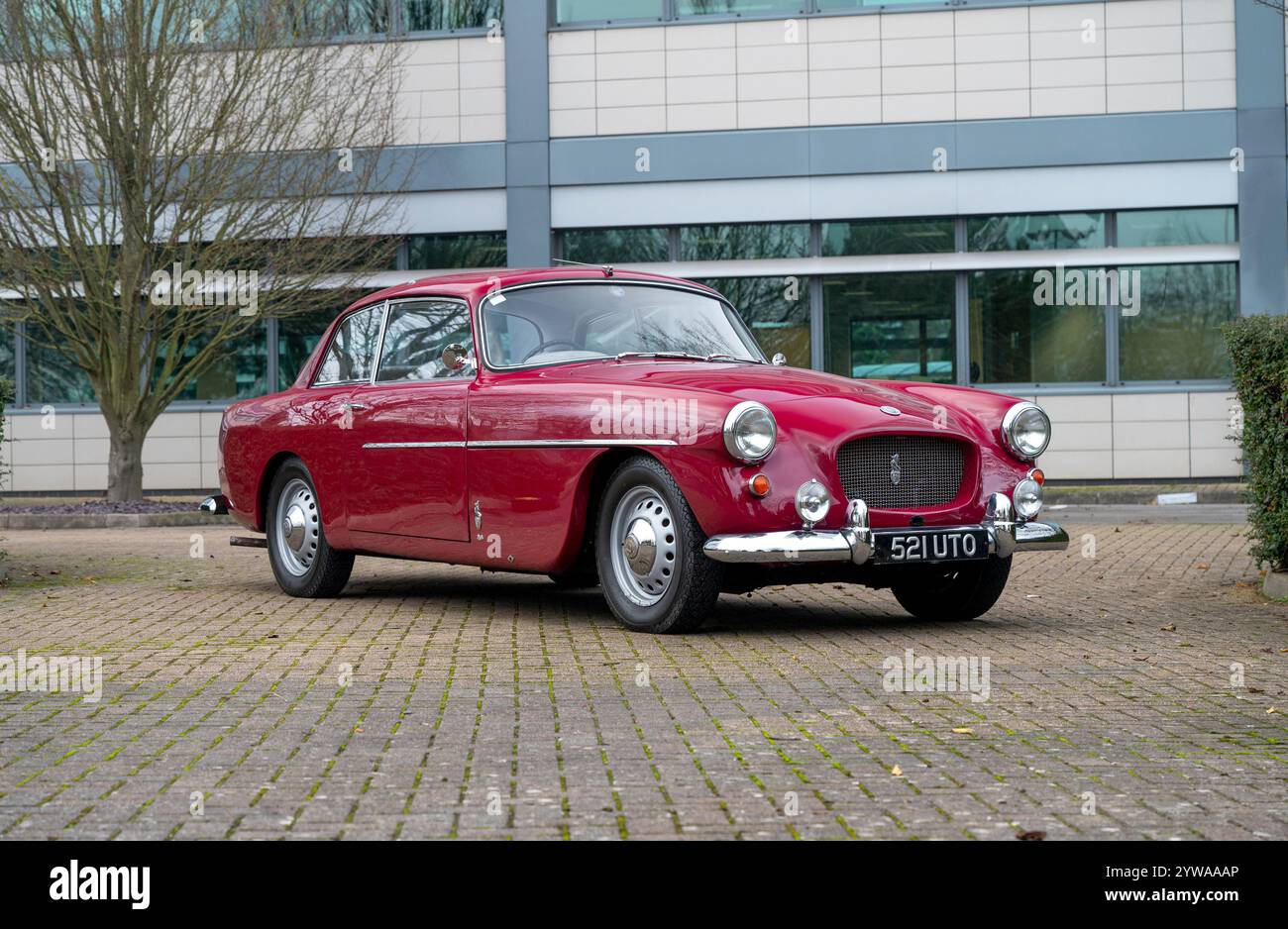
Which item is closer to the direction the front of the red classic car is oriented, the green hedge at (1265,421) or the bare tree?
the green hedge

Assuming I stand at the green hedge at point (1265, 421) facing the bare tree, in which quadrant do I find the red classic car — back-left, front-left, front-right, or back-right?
front-left

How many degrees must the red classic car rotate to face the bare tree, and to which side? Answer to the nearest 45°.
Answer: approximately 180°

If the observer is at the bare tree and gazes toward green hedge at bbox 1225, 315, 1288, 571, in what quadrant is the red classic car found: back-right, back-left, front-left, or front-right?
front-right

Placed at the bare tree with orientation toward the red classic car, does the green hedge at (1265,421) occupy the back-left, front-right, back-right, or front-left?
front-left

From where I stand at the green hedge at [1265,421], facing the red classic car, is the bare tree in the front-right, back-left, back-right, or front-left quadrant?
front-right

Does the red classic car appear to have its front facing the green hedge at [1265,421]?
no
